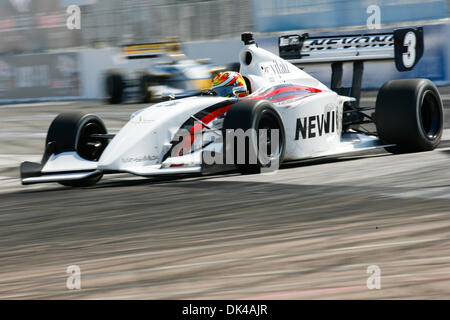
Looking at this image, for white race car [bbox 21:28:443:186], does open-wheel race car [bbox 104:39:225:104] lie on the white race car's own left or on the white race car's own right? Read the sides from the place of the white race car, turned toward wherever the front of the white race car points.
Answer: on the white race car's own right

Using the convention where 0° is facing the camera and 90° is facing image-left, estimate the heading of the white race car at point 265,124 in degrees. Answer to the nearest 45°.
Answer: approximately 45°
